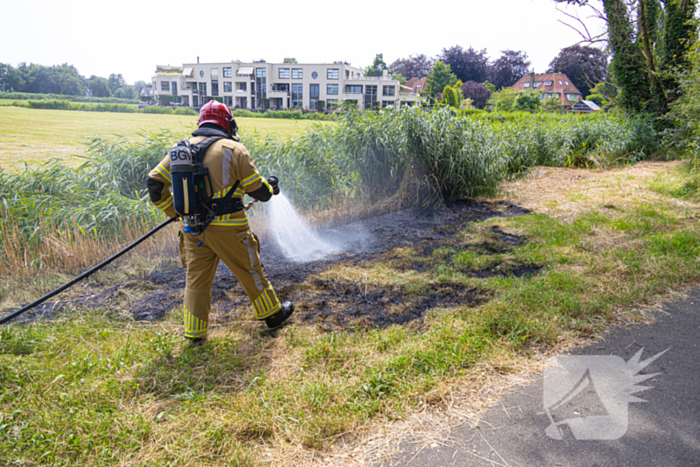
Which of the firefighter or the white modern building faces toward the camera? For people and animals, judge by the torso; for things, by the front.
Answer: the white modern building

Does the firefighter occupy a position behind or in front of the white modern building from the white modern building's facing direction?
in front

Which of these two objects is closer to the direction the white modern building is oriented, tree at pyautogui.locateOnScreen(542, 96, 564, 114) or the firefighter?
the firefighter

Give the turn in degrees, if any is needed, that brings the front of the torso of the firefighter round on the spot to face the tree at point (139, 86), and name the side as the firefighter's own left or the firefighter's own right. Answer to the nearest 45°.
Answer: approximately 45° to the firefighter's own left

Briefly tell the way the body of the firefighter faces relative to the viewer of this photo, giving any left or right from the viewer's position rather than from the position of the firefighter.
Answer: facing away from the viewer and to the right of the viewer

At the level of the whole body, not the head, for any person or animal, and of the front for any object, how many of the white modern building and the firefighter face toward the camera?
1

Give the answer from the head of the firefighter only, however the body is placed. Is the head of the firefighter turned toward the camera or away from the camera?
away from the camera

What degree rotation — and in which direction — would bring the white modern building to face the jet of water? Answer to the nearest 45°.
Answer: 0° — it already faces it

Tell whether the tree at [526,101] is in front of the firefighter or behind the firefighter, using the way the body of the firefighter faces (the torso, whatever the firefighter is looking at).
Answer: in front

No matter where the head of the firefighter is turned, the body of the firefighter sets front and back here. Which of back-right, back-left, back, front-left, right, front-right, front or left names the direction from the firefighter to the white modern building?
front-left

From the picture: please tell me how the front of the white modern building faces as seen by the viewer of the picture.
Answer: facing the viewer

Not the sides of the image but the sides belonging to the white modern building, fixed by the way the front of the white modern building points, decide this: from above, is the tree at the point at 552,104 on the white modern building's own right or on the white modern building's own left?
on the white modern building's own left

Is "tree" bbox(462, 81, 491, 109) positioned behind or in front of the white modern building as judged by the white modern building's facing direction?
behind
